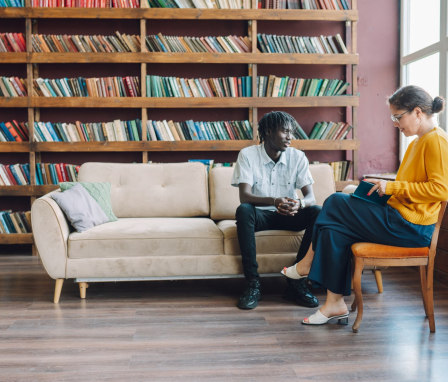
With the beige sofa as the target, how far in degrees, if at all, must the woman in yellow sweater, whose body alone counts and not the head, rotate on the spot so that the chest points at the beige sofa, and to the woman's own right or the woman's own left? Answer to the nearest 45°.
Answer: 0° — they already face it

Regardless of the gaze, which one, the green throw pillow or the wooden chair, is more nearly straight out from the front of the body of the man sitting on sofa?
the wooden chair

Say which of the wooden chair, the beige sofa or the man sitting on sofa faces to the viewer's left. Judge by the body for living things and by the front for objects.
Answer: the wooden chair

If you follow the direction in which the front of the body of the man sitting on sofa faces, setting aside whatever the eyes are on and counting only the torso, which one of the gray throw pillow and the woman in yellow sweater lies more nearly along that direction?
the woman in yellow sweater

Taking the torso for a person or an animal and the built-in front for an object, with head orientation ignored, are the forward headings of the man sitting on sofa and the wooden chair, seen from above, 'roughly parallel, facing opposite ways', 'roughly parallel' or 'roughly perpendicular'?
roughly perpendicular

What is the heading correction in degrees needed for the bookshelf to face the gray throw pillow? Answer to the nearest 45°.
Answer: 0° — it already faces it

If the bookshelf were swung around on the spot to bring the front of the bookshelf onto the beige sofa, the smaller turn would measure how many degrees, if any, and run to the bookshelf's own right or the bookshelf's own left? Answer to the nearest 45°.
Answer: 0° — it already faces it

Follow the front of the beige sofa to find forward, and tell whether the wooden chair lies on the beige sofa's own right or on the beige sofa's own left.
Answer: on the beige sofa's own left

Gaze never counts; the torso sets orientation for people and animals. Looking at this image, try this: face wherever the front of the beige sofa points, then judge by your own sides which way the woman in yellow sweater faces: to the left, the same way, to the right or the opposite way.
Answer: to the right

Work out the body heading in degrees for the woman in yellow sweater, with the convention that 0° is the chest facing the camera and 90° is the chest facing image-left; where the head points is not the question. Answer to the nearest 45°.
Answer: approximately 90°

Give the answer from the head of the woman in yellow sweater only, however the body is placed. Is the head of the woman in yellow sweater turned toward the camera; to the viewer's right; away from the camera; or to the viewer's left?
to the viewer's left
